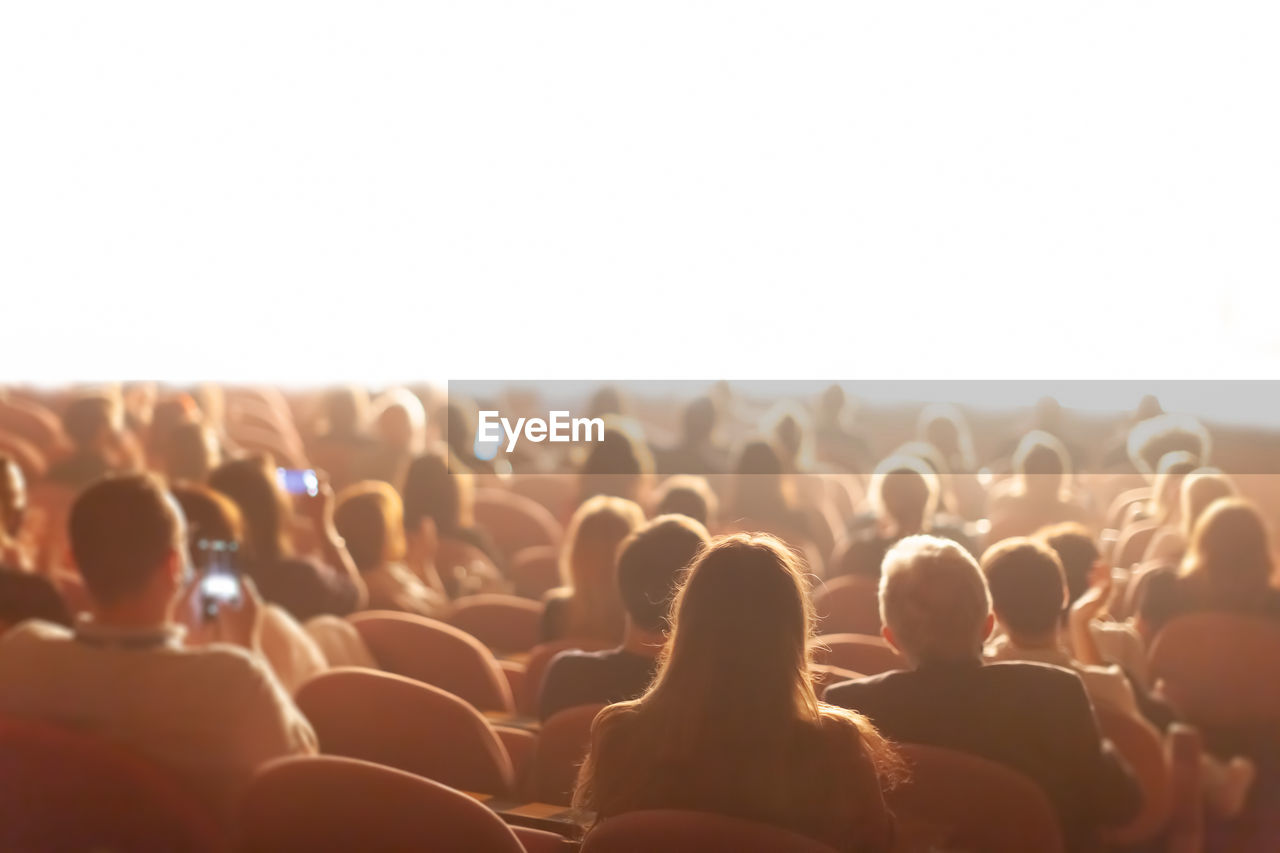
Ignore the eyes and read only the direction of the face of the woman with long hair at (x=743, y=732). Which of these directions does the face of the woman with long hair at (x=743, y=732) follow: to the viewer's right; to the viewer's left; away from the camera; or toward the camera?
away from the camera

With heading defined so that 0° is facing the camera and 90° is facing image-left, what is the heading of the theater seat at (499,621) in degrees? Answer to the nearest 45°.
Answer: approximately 180°

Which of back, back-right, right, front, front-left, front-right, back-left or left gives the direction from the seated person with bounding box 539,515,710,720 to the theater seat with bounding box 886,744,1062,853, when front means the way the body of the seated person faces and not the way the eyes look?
back-right

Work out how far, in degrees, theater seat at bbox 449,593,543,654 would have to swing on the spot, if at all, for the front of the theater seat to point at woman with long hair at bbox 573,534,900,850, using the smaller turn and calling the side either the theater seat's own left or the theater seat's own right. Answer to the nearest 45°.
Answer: approximately 180°

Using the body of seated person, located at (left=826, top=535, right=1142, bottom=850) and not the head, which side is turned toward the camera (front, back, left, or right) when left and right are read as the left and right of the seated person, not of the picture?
back

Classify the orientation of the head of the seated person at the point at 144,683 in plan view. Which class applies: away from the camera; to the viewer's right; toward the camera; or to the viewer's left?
away from the camera

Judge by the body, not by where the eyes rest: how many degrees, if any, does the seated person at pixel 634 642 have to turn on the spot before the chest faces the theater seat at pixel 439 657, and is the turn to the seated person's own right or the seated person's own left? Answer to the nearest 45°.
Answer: approximately 45° to the seated person's own left

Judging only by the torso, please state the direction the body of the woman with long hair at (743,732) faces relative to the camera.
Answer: away from the camera

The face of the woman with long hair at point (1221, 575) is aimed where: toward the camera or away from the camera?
away from the camera

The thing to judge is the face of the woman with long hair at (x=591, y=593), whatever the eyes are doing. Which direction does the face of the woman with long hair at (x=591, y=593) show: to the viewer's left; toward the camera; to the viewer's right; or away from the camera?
away from the camera

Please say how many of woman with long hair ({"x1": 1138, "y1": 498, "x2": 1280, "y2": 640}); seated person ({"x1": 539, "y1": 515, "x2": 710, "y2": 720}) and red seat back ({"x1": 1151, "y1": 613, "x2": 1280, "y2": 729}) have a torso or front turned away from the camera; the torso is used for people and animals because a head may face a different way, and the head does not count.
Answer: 3

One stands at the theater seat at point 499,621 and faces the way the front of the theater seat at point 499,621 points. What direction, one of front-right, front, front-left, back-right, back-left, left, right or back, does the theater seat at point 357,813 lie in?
back

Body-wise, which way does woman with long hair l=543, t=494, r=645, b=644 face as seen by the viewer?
away from the camera

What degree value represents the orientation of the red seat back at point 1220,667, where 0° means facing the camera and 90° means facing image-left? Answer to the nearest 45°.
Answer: approximately 180°
